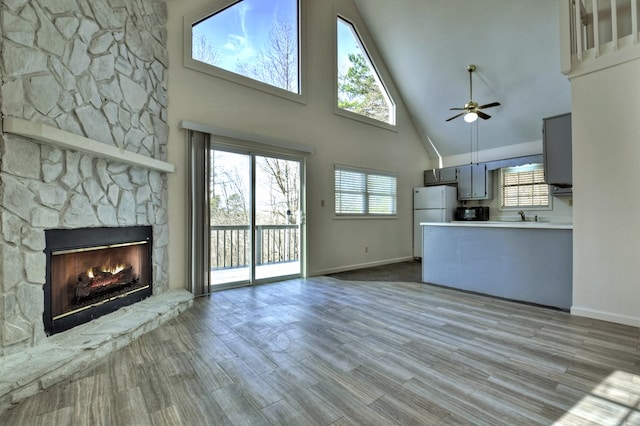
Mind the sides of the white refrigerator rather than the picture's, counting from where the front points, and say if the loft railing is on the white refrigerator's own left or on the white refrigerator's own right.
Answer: on the white refrigerator's own left

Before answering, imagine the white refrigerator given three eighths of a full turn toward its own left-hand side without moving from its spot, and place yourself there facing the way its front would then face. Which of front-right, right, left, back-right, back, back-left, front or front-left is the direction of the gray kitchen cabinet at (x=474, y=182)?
front

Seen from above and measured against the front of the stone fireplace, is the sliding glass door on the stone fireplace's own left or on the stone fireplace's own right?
on the stone fireplace's own left

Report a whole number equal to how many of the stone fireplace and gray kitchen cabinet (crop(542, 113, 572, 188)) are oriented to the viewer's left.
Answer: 1

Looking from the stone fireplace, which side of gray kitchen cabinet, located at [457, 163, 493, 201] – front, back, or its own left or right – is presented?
front

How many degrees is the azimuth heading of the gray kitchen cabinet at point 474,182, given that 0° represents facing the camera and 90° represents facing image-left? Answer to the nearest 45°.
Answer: approximately 45°

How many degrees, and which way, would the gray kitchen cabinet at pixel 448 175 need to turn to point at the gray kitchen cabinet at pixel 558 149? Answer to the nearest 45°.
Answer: approximately 45° to its left
